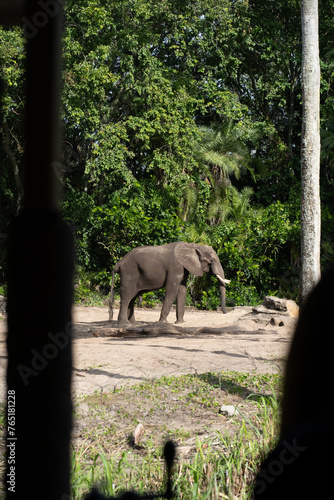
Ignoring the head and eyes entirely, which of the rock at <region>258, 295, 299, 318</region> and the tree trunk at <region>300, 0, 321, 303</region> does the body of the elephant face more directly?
the rock

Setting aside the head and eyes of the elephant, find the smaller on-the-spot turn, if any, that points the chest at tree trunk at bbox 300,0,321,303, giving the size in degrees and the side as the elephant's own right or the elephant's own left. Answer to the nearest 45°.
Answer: approximately 45° to the elephant's own right

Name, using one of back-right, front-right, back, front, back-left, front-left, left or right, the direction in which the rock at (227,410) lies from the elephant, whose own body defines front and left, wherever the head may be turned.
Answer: right

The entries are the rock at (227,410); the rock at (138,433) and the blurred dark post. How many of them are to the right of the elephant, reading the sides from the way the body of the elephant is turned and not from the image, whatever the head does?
3

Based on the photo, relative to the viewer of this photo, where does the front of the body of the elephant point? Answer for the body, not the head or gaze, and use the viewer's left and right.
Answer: facing to the right of the viewer

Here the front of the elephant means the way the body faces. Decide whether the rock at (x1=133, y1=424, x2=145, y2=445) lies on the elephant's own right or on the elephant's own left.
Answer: on the elephant's own right

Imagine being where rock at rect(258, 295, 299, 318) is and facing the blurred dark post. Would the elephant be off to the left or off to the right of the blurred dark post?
right

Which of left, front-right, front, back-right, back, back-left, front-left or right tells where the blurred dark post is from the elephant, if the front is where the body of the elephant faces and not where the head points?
right

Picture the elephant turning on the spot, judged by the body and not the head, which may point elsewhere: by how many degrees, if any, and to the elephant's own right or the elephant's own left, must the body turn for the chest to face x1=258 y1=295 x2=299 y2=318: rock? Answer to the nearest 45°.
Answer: approximately 45° to the elephant's own left
